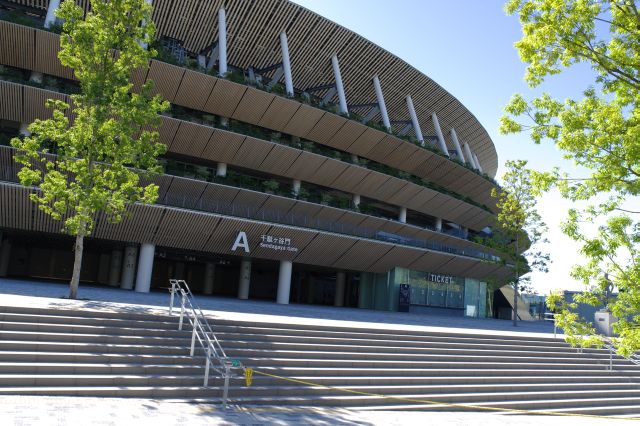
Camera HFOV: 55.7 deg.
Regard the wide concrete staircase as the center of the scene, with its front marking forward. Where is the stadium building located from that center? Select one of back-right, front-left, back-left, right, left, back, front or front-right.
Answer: back

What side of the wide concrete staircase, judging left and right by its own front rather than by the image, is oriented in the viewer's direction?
front

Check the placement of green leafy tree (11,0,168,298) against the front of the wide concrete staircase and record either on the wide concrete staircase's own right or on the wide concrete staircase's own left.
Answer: on the wide concrete staircase's own right
